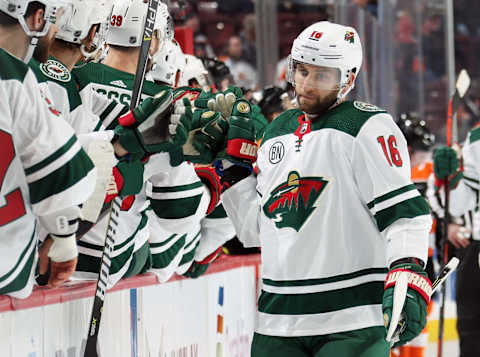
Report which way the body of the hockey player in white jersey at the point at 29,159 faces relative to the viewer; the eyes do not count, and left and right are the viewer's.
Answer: facing away from the viewer and to the right of the viewer

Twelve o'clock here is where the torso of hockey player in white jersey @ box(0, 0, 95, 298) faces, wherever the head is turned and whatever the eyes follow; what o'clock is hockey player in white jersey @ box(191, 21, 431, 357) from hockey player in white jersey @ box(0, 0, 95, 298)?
hockey player in white jersey @ box(191, 21, 431, 357) is roughly at 1 o'clock from hockey player in white jersey @ box(0, 0, 95, 298).

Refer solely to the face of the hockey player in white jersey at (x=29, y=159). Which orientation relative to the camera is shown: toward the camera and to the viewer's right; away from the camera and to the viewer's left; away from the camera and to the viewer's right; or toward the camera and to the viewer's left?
away from the camera and to the viewer's right

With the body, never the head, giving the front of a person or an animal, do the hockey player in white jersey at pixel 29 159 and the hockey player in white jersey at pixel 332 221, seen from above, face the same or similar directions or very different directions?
very different directions

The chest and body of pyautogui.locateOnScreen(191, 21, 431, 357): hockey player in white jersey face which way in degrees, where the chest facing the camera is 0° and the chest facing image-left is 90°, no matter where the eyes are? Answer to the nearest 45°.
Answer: approximately 45°
